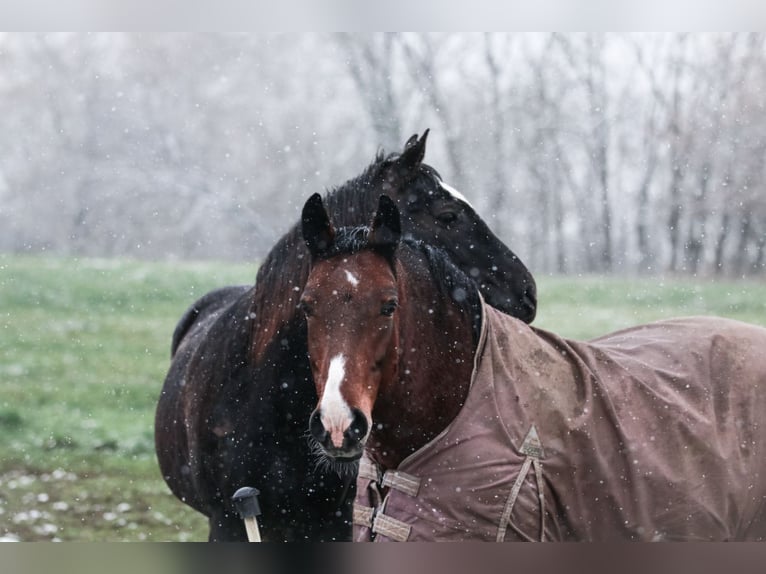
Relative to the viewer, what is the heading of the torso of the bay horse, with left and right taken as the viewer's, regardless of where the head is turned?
facing the viewer and to the left of the viewer

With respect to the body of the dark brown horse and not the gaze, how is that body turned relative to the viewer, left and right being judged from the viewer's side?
facing the viewer and to the right of the viewer

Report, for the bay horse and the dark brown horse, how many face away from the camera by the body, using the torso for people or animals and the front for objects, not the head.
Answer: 0

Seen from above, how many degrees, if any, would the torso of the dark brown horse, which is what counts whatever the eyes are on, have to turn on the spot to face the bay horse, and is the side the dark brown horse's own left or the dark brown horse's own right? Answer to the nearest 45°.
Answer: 0° — it already faces it
